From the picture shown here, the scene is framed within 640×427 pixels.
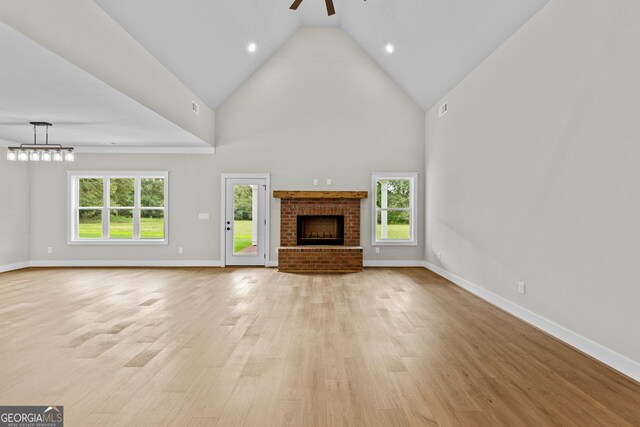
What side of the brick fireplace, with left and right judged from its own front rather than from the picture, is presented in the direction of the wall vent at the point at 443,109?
left

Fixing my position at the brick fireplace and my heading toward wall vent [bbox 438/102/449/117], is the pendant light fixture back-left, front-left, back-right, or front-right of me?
back-right

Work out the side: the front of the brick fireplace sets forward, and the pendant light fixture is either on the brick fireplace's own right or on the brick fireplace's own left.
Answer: on the brick fireplace's own right

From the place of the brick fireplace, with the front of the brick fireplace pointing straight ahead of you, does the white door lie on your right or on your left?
on your right

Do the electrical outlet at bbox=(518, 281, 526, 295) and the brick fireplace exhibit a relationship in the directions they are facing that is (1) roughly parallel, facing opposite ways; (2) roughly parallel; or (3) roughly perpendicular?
roughly perpendicular

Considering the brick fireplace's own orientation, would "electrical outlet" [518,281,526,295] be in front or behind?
in front

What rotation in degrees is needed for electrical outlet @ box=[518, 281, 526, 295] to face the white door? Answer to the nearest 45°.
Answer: approximately 45° to its right
